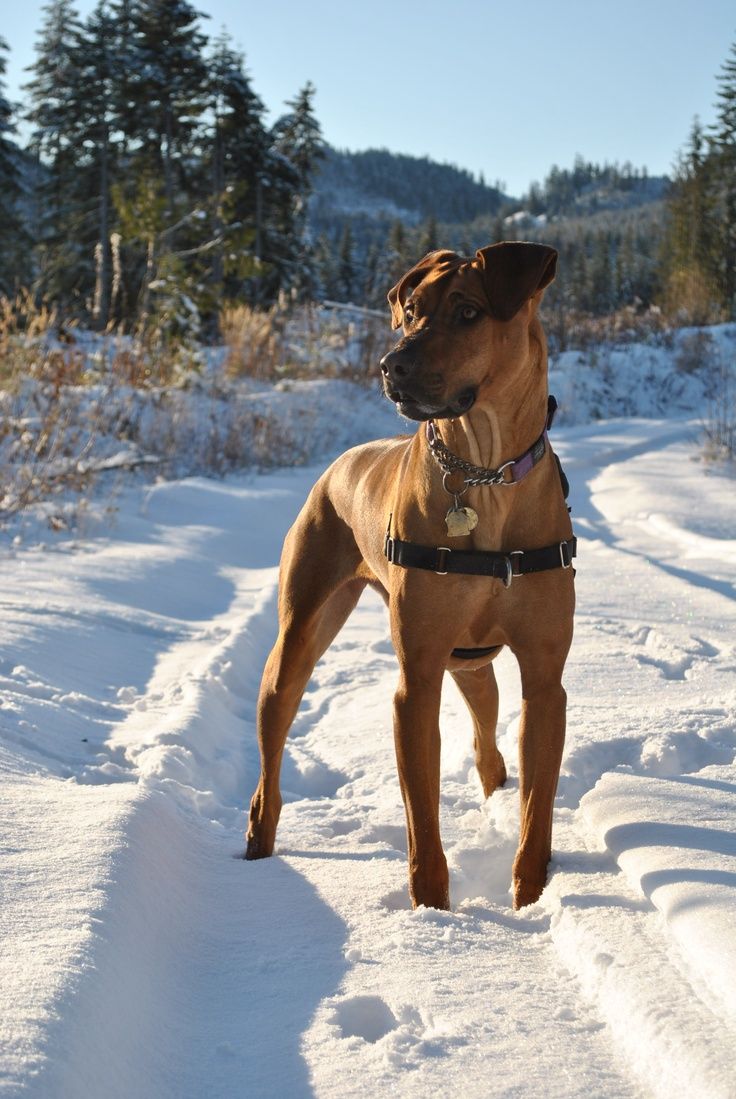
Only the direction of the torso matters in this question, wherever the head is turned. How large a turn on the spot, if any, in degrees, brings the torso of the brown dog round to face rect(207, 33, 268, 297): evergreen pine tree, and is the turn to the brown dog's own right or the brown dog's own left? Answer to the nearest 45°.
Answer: approximately 135° to the brown dog's own left

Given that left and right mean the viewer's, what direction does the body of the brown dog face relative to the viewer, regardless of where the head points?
facing the viewer and to the right of the viewer

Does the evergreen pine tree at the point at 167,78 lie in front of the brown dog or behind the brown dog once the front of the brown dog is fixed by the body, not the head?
behind

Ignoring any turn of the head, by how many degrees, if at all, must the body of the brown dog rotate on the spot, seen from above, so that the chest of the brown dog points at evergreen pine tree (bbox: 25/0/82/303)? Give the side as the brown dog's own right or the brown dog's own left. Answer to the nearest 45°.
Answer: approximately 135° to the brown dog's own left

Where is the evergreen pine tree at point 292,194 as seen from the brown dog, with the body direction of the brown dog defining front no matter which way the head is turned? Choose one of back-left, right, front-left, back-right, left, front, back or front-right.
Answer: back-left

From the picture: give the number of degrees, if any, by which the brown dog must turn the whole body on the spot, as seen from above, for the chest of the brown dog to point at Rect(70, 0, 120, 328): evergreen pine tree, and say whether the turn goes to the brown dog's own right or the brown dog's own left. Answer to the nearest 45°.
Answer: approximately 135° to the brown dog's own left
